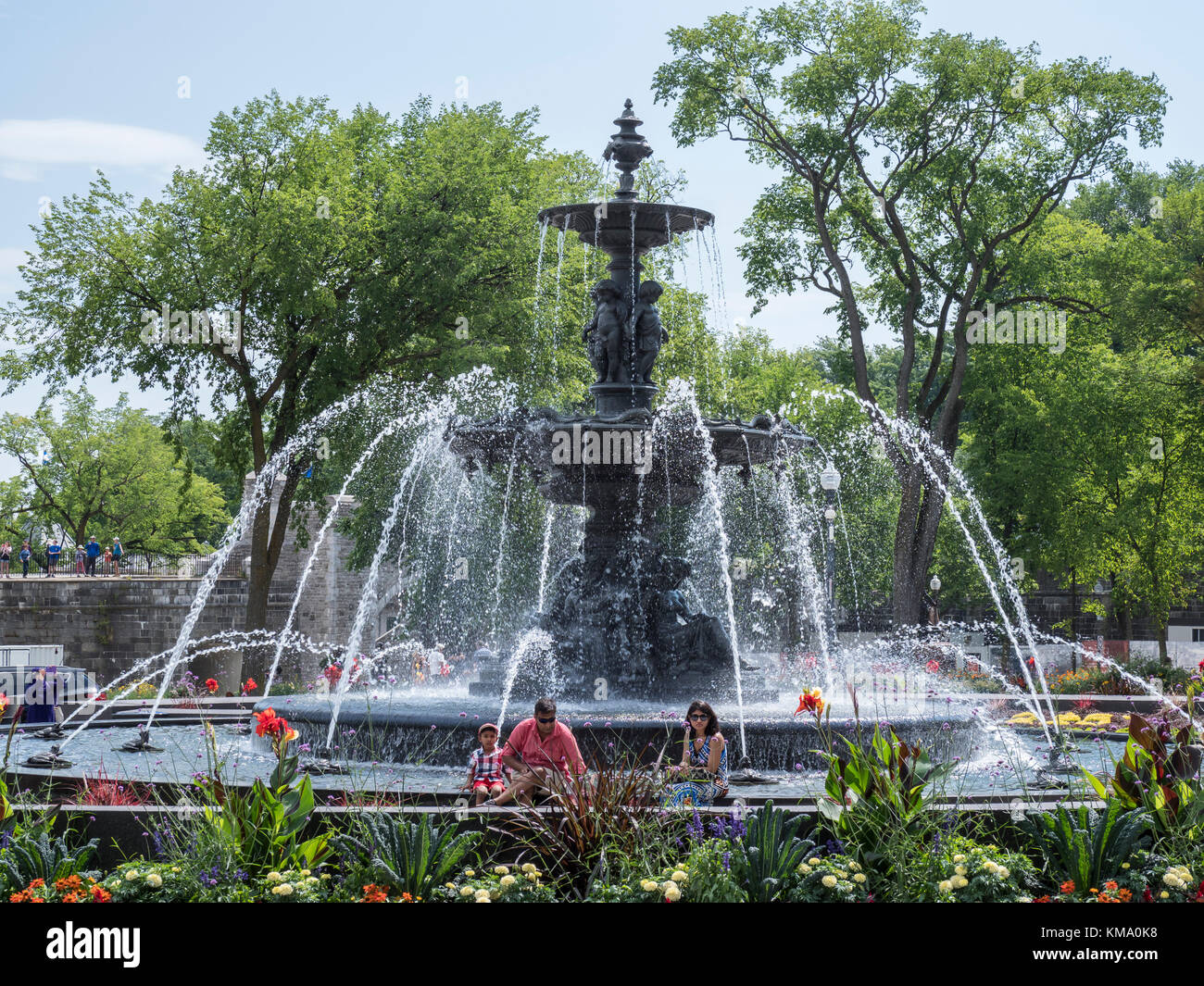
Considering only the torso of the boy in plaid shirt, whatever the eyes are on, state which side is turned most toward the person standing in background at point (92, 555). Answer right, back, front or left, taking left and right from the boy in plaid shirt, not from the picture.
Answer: back

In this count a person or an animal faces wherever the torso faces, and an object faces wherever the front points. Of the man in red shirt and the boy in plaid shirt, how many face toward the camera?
2

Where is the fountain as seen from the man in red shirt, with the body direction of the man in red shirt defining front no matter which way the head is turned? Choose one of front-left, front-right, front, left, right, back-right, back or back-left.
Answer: back

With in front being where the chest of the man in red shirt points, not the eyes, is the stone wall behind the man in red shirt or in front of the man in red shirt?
behind

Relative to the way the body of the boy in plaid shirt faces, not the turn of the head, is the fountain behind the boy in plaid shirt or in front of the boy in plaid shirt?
behind

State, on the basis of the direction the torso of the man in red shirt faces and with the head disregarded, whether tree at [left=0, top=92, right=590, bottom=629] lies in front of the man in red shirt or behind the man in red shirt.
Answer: behind

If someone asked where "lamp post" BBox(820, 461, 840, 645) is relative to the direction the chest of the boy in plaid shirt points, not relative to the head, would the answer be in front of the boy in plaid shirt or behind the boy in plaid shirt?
behind

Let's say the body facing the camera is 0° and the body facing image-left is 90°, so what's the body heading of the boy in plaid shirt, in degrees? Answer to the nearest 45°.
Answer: approximately 0°
